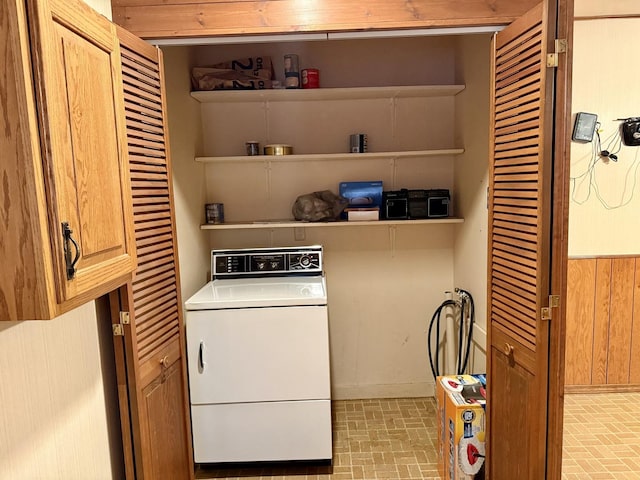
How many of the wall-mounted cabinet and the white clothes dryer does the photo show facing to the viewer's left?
0

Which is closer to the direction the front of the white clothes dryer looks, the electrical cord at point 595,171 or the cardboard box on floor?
the cardboard box on floor

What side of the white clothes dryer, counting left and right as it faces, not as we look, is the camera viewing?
front

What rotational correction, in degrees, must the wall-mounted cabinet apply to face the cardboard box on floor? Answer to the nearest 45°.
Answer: approximately 45° to its left

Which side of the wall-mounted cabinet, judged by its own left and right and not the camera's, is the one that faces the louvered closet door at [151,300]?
left

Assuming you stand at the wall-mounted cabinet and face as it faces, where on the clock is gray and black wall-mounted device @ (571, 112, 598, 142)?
The gray and black wall-mounted device is roughly at 10 o'clock from the wall-mounted cabinet.

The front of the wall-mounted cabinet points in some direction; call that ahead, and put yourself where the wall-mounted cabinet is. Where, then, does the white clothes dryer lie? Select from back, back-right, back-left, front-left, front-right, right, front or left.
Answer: left

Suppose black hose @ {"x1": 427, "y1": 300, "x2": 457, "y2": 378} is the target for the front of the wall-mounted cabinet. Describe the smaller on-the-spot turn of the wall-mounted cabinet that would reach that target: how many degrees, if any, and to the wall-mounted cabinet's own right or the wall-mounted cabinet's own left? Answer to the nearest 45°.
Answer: approximately 90° to the wall-mounted cabinet's own left

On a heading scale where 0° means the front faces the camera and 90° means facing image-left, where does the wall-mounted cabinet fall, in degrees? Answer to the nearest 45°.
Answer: approximately 315°

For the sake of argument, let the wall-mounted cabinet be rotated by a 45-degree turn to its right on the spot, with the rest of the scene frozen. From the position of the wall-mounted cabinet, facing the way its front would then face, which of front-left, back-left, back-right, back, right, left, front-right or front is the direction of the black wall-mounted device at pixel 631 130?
left

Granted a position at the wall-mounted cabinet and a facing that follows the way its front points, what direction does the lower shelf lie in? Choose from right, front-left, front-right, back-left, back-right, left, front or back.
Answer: left

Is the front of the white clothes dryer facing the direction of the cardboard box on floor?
no

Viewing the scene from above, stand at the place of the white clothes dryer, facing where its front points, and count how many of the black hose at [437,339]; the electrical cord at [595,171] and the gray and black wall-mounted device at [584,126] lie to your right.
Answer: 0

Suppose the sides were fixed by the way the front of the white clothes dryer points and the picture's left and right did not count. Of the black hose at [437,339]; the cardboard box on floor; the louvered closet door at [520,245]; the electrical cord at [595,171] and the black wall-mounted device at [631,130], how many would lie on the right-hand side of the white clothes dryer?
0

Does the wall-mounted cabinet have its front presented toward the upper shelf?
no

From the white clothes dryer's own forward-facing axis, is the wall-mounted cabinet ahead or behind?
ahead

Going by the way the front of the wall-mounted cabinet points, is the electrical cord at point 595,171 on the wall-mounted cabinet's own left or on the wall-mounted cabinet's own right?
on the wall-mounted cabinet's own left
